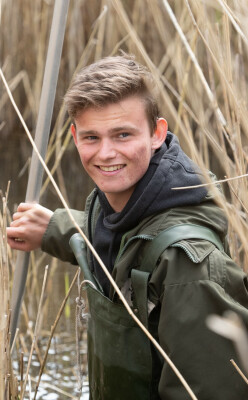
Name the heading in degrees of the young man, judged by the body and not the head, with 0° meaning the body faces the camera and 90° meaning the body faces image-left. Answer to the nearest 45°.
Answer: approximately 45°
